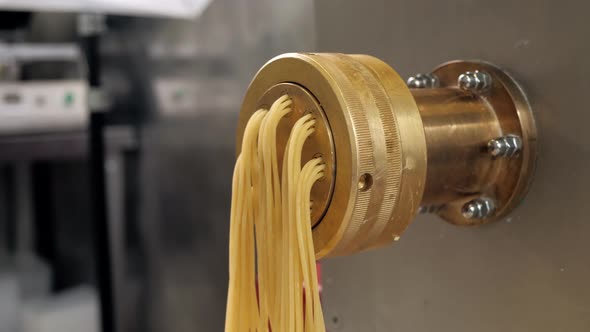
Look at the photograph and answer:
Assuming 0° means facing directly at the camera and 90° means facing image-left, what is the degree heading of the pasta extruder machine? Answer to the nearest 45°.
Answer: approximately 45°
